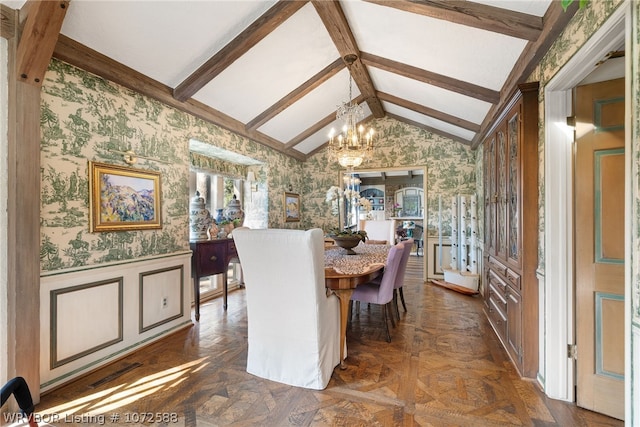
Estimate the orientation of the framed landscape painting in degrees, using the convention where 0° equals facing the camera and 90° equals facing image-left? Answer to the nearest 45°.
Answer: approximately 315°

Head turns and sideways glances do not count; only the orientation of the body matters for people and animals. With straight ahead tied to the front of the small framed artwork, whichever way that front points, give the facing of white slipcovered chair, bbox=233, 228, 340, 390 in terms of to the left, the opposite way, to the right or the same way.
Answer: to the left

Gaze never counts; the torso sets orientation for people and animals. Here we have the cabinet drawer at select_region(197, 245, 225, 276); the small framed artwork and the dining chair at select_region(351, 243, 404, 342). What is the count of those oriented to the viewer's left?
1

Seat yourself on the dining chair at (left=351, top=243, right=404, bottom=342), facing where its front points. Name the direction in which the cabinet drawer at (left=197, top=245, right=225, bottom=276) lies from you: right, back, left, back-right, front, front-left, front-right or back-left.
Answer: front

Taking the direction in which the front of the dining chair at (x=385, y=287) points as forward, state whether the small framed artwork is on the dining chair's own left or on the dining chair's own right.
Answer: on the dining chair's own right

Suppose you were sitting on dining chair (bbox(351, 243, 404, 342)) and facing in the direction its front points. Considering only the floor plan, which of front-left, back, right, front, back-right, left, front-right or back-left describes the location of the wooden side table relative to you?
front

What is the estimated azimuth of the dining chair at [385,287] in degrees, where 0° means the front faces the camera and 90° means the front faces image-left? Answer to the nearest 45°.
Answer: approximately 90°

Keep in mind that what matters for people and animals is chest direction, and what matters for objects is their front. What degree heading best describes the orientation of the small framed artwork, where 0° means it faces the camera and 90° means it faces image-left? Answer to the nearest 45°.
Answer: approximately 315°

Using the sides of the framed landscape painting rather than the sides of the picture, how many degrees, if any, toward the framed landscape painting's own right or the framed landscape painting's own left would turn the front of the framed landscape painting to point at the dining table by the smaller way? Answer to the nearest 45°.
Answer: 0° — it already faces it

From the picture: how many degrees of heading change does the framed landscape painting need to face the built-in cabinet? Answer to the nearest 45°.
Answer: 0° — it already faces it

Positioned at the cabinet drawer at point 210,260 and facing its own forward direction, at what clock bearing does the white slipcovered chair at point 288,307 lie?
The white slipcovered chair is roughly at 1 o'clock from the cabinet drawer.

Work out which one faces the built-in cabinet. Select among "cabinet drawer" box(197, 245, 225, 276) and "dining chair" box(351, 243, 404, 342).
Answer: the cabinet drawer

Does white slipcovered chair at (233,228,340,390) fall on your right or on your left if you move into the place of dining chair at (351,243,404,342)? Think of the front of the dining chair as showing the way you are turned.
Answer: on your left

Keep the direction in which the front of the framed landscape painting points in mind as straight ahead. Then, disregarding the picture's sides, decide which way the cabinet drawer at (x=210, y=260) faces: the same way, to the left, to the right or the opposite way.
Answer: the same way

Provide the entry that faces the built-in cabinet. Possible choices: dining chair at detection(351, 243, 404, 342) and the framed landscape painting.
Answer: the framed landscape painting

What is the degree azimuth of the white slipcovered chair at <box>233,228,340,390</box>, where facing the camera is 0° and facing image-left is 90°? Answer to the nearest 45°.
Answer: approximately 225°

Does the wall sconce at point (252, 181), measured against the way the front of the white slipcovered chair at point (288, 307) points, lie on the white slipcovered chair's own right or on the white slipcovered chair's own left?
on the white slipcovered chair's own left

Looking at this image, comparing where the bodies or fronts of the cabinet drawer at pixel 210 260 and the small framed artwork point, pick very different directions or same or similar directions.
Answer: same or similar directions

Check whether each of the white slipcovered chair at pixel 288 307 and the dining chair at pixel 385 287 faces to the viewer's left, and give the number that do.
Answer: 1

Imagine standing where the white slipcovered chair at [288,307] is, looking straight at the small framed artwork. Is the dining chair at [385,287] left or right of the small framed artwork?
right
